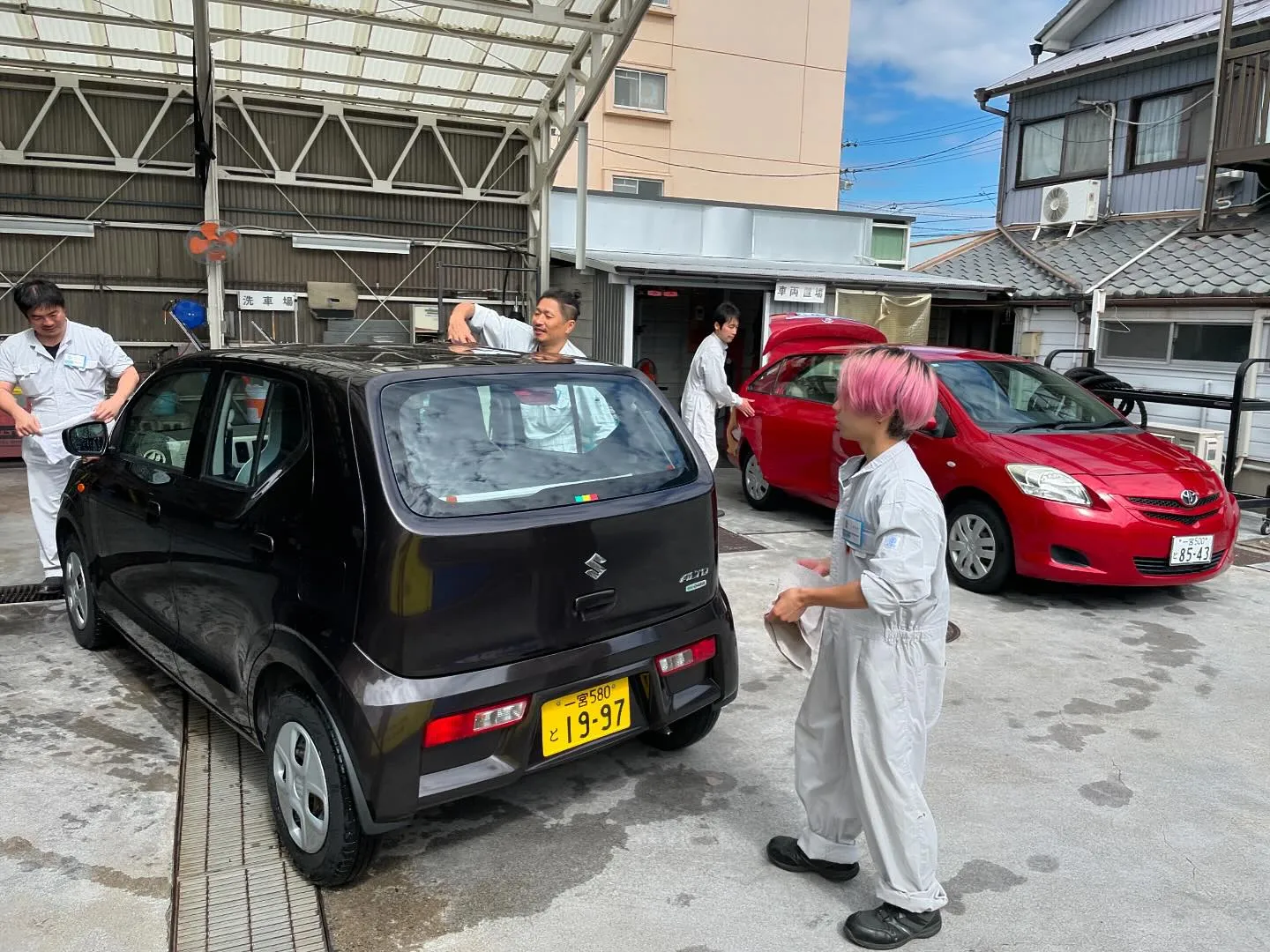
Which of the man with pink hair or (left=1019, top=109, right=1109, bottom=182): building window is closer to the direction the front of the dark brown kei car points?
the building window

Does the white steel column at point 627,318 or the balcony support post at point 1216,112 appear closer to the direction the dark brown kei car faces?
the white steel column

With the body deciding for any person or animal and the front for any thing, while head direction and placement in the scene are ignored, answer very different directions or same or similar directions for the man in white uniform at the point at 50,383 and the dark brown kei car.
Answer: very different directions

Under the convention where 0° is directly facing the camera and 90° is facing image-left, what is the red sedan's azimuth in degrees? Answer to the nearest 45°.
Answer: approximately 315°

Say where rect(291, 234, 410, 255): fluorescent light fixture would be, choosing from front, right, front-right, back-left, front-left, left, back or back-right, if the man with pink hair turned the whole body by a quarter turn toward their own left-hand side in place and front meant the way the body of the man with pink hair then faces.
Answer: back-right

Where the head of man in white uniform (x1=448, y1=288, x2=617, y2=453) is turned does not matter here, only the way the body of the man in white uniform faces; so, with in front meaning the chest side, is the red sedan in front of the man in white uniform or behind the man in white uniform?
behind

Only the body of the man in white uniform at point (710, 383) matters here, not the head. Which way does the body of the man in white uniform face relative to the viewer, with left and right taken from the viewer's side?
facing to the right of the viewer

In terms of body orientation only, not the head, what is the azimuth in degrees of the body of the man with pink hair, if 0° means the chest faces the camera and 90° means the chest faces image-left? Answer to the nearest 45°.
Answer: approximately 90°

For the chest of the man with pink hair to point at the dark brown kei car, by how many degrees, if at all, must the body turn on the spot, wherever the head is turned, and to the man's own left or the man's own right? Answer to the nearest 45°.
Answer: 0° — they already face it

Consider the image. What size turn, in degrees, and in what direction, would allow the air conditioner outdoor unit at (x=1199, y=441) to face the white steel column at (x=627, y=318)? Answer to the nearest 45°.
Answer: approximately 45° to its right

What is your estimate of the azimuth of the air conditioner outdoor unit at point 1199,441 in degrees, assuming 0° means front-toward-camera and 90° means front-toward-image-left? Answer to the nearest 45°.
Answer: approximately 45°
